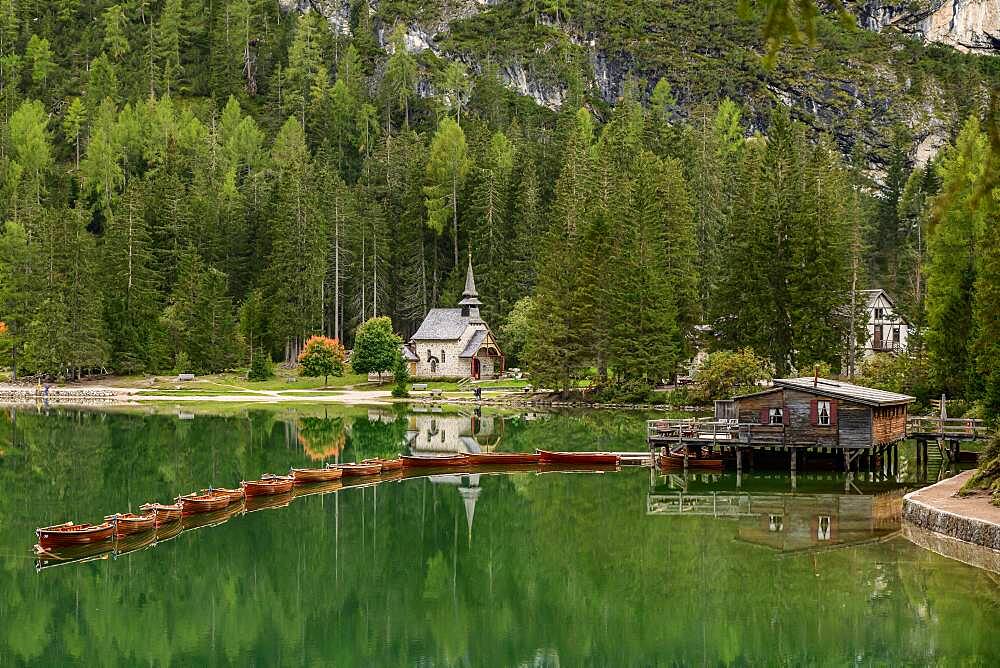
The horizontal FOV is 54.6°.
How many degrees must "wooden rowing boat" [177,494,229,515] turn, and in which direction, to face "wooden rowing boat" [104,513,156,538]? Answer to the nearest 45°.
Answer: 0° — it already faces it

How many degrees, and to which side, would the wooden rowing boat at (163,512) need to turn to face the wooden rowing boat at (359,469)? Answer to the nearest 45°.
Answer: approximately 180°

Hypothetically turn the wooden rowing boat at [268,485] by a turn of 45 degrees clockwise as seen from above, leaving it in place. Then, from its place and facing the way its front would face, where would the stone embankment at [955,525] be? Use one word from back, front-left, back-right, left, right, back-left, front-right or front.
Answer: back

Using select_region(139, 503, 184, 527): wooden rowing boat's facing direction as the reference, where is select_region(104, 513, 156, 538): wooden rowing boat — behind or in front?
in front

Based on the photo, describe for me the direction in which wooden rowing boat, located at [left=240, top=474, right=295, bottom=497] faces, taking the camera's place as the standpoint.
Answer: facing to the left of the viewer

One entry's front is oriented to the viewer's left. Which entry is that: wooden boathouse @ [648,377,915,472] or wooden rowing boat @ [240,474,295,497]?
the wooden rowing boat

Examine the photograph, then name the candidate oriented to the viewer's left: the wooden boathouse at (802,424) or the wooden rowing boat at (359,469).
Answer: the wooden rowing boat

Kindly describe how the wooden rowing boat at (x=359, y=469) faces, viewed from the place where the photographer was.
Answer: facing to the left of the viewer

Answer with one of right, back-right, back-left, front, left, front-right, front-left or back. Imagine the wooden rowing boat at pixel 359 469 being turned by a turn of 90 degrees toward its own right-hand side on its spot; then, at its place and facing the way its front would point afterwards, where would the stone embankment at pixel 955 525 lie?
back-right

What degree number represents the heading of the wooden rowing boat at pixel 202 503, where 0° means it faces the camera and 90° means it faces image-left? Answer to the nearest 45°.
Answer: approximately 45°
